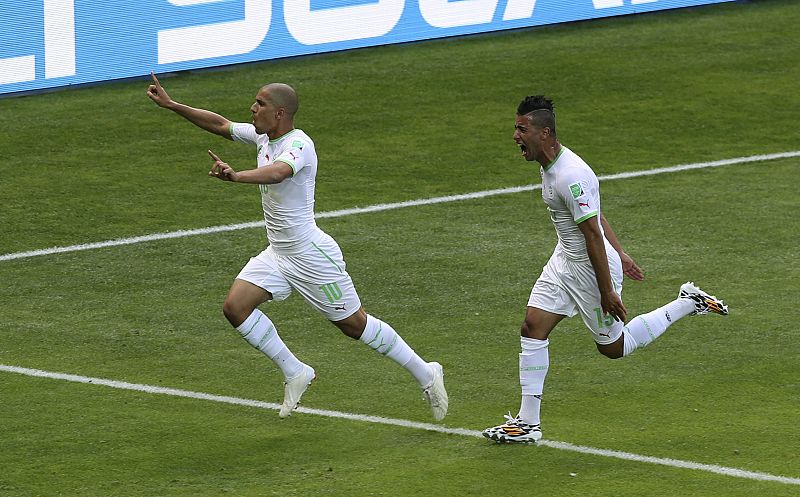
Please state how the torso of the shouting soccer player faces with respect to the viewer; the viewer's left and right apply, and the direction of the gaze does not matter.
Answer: facing to the left of the viewer

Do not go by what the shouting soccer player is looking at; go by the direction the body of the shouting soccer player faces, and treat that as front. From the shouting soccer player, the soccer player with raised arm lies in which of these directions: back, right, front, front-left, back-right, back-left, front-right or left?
front

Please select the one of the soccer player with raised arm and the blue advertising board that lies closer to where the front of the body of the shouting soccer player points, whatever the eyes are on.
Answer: the soccer player with raised arm

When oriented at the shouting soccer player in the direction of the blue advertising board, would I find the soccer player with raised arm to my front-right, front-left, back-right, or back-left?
front-left
